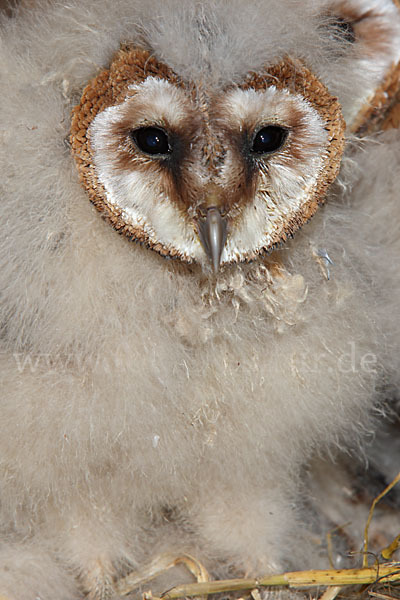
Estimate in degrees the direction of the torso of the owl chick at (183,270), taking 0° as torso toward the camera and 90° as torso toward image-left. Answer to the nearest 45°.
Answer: approximately 0°
